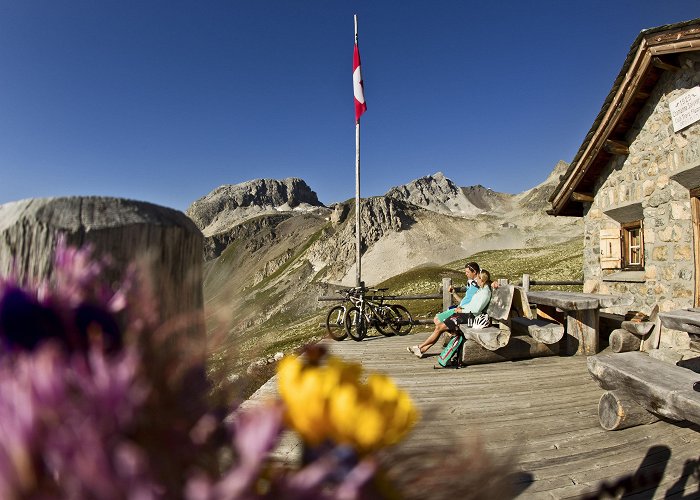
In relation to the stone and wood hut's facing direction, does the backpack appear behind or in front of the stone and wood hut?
in front

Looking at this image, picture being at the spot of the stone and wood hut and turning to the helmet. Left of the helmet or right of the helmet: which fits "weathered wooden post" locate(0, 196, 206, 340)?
left

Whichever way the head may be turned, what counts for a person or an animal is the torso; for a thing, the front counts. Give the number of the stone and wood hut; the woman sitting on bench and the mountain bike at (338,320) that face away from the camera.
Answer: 0

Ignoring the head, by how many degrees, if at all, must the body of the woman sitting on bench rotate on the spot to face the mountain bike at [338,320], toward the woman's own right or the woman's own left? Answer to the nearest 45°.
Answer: approximately 45° to the woman's own right

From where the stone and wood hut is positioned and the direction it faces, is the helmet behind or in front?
in front

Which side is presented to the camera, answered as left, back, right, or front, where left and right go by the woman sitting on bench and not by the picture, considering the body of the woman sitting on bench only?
left

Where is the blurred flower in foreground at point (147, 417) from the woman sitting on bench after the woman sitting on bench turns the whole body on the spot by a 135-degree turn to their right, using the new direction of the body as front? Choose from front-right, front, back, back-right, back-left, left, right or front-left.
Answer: back-right
